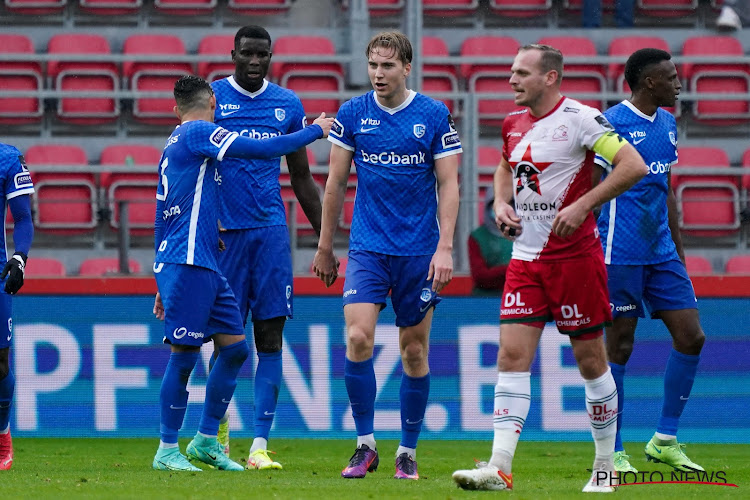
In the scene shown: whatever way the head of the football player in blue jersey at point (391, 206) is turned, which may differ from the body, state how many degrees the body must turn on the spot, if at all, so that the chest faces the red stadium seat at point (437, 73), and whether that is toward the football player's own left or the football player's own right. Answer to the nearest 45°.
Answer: approximately 180°

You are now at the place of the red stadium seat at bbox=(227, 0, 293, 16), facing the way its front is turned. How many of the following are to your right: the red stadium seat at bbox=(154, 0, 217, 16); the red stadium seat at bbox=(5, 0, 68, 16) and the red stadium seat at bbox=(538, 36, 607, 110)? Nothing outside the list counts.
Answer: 2

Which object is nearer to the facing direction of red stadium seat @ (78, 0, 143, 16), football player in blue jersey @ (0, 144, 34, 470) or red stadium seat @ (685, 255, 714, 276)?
the football player in blue jersey

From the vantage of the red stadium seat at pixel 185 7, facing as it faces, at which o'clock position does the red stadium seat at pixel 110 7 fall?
the red stadium seat at pixel 110 7 is roughly at 3 o'clock from the red stadium seat at pixel 185 7.

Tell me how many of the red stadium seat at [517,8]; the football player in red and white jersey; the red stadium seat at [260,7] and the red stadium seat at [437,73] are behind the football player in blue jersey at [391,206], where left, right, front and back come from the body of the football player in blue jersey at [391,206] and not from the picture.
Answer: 3

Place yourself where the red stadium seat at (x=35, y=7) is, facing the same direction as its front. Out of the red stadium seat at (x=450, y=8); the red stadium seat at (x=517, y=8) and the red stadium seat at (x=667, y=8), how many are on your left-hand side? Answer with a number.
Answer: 3

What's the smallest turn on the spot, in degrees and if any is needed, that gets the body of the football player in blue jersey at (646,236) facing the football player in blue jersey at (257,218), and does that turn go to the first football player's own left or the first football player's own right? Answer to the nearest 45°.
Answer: approximately 135° to the first football player's own right

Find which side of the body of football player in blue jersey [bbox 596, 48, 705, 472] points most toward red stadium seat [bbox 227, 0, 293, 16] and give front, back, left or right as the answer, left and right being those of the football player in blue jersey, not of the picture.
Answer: back

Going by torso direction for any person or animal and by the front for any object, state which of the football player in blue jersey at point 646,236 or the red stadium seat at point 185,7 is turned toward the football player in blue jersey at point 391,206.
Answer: the red stadium seat

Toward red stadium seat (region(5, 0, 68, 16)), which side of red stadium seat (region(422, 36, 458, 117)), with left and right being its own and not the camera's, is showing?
right

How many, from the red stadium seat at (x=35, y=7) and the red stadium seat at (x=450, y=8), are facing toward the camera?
2

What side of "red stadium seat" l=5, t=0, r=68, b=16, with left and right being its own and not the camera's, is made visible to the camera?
front

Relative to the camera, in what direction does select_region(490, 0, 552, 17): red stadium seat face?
facing the viewer

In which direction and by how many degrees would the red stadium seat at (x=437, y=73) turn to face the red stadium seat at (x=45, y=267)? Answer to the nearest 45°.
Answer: approximately 45° to its right

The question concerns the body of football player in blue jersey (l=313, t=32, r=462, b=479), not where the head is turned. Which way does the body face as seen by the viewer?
toward the camera

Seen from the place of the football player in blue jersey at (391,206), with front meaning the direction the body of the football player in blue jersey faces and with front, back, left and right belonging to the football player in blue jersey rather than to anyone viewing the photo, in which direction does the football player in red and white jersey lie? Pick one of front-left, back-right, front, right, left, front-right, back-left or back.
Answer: front-left

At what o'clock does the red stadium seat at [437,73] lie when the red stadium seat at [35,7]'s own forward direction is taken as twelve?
the red stadium seat at [437,73] is roughly at 10 o'clock from the red stadium seat at [35,7].
